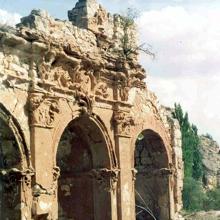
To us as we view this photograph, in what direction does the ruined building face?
facing the viewer and to the right of the viewer

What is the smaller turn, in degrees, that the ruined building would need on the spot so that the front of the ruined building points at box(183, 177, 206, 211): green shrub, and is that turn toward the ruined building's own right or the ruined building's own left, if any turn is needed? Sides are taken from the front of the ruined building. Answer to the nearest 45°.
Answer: approximately 135° to the ruined building's own left
